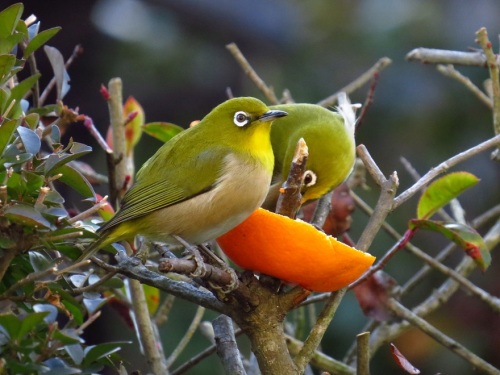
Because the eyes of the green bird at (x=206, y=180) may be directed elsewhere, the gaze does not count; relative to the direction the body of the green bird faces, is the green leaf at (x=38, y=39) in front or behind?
behind

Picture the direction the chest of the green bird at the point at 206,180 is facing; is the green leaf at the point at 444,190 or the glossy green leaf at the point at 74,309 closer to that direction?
the green leaf

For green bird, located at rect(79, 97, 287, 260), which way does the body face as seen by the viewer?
to the viewer's right

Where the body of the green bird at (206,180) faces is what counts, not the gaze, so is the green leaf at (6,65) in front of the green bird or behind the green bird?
behind

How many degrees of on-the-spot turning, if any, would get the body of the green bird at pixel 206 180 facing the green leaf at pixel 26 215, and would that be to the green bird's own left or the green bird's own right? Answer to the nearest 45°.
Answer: approximately 135° to the green bird's own right

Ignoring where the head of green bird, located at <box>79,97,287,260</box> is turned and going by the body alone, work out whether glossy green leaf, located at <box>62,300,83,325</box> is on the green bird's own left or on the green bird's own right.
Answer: on the green bird's own right

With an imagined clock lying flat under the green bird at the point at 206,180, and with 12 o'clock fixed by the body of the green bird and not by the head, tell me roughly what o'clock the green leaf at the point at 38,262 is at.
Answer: The green leaf is roughly at 4 o'clock from the green bird.

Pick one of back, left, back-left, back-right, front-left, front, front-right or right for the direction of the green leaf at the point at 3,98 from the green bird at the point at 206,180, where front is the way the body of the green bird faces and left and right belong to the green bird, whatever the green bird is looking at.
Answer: back-right

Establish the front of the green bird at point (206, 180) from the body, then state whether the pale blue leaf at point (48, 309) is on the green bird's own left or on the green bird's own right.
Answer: on the green bird's own right
